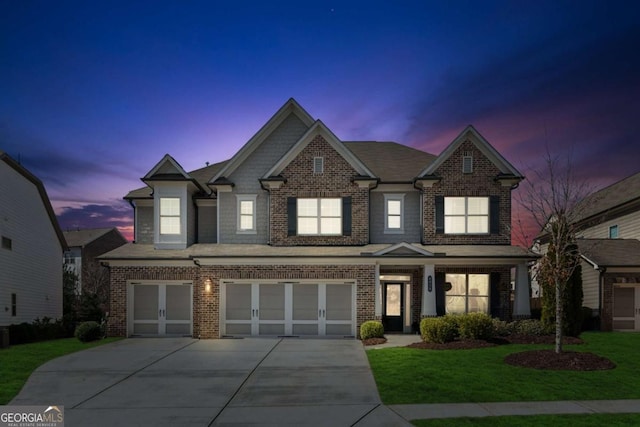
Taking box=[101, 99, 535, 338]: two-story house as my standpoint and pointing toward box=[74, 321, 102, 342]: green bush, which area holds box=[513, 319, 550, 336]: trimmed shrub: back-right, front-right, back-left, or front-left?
back-left

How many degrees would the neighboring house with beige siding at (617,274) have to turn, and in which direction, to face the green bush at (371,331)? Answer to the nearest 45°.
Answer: approximately 45° to its right

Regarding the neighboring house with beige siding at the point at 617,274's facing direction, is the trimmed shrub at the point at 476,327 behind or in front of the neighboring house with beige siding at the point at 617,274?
in front

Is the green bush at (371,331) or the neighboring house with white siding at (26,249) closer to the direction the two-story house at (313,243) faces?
the green bush

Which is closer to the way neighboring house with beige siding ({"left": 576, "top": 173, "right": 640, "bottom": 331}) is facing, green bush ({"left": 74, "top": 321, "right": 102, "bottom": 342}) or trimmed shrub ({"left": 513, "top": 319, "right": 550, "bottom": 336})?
the trimmed shrub

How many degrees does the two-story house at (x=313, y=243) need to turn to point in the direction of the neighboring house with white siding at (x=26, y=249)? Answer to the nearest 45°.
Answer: approximately 90° to its right

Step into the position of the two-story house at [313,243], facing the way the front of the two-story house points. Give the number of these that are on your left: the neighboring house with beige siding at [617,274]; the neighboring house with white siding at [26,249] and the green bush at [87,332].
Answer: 1

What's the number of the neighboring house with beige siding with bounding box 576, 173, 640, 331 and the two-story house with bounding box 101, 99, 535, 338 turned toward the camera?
2

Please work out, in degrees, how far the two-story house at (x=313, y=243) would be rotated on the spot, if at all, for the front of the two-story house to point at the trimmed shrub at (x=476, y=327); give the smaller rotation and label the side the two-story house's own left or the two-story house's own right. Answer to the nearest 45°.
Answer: approximately 45° to the two-story house's own left

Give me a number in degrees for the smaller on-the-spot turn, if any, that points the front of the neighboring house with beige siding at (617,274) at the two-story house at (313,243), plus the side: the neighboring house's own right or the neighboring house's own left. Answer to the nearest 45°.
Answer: approximately 45° to the neighboring house's own right

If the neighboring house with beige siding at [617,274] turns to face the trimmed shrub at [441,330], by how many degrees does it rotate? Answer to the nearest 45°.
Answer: approximately 45° to its right

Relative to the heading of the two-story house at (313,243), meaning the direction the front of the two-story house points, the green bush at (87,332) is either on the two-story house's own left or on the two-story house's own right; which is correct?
on the two-story house's own right

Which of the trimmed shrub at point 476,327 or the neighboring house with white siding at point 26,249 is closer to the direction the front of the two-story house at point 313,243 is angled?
the trimmed shrub

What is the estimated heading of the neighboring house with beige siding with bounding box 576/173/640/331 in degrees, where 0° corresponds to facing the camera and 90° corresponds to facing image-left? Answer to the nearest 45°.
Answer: approximately 0°
